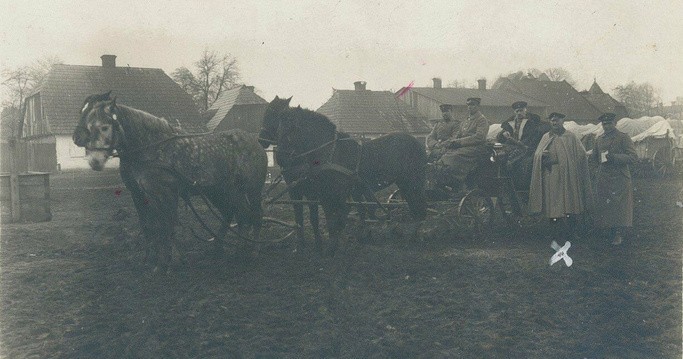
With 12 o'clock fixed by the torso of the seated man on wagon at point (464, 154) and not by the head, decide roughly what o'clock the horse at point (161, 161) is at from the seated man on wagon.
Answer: The horse is roughly at 12 o'clock from the seated man on wagon.

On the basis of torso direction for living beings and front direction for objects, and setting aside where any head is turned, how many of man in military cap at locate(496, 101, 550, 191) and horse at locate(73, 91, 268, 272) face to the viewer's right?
0

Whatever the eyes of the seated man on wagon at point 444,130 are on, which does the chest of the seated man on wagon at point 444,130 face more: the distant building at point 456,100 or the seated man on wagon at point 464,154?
the seated man on wagon

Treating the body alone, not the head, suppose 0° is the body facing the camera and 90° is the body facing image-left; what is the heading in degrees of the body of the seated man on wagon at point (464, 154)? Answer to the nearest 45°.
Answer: approximately 45°

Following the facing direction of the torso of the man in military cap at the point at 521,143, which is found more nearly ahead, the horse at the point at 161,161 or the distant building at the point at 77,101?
the horse

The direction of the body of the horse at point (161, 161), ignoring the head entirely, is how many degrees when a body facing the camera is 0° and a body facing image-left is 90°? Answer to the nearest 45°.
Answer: approximately 45°

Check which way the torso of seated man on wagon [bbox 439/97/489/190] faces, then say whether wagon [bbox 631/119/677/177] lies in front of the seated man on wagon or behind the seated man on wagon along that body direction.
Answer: behind

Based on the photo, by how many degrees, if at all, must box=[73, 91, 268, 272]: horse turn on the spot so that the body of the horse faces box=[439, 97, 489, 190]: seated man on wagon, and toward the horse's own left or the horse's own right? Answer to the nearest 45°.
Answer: approximately 135° to the horse's own left

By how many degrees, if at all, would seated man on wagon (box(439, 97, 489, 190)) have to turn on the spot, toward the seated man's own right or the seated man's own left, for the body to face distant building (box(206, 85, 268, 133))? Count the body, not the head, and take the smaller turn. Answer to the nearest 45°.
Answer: approximately 90° to the seated man's own right

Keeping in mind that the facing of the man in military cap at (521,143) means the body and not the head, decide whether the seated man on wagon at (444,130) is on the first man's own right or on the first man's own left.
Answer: on the first man's own right
